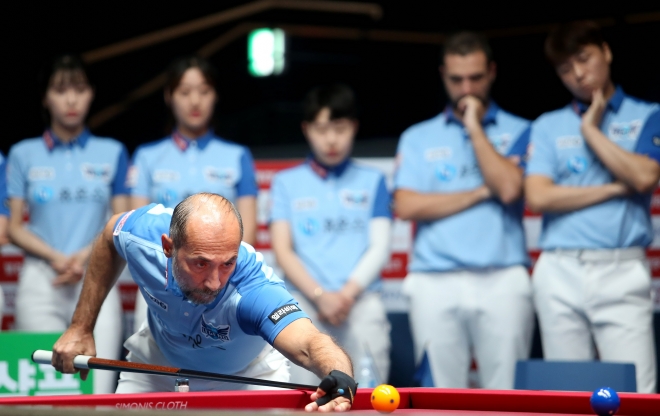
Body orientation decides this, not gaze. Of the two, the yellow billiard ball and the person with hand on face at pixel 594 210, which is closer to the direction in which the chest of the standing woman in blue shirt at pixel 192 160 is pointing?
the yellow billiard ball

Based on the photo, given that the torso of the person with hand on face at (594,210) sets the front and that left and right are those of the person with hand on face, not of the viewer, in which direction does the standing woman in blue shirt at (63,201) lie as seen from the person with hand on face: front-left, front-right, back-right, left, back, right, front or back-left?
right

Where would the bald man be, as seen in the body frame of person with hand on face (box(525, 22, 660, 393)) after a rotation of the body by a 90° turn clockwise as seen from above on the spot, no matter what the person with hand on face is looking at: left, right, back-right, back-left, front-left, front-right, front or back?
front-left

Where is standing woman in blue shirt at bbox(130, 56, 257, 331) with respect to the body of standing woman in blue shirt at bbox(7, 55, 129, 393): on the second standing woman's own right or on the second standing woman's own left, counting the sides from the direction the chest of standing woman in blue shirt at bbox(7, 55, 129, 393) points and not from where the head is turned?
on the second standing woman's own left

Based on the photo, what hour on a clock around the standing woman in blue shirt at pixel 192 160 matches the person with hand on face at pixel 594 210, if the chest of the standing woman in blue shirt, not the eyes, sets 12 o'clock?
The person with hand on face is roughly at 10 o'clock from the standing woman in blue shirt.

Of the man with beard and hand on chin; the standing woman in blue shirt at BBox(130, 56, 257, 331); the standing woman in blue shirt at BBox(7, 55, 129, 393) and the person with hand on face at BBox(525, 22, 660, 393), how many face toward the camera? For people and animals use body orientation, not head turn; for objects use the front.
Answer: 4

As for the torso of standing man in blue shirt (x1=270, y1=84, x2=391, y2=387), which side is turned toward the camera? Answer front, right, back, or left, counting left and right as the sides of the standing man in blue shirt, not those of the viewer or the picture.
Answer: front

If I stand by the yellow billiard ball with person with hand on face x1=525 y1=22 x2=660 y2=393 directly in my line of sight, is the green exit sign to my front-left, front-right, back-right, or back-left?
front-left

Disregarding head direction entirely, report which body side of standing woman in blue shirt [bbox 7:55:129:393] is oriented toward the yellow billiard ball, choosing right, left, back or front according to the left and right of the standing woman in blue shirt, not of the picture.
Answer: front

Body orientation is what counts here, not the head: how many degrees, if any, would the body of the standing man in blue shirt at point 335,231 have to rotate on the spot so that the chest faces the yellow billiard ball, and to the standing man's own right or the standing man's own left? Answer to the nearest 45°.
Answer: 0° — they already face it

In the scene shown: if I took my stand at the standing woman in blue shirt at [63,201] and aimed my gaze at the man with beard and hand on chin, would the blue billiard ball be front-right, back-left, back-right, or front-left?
front-right

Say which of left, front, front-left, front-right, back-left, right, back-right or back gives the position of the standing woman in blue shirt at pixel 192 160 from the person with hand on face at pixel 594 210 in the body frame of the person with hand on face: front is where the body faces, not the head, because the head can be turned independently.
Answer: right

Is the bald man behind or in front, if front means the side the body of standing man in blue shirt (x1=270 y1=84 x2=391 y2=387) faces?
in front

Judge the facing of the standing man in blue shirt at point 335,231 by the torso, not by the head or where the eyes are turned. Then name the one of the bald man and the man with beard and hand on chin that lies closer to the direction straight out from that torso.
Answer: the bald man

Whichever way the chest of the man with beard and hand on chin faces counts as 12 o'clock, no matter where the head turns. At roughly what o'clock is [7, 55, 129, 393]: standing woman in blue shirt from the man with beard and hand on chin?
The standing woman in blue shirt is roughly at 3 o'clock from the man with beard and hand on chin.

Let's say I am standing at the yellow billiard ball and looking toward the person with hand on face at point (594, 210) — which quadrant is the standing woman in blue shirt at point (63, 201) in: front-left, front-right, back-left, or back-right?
front-left
